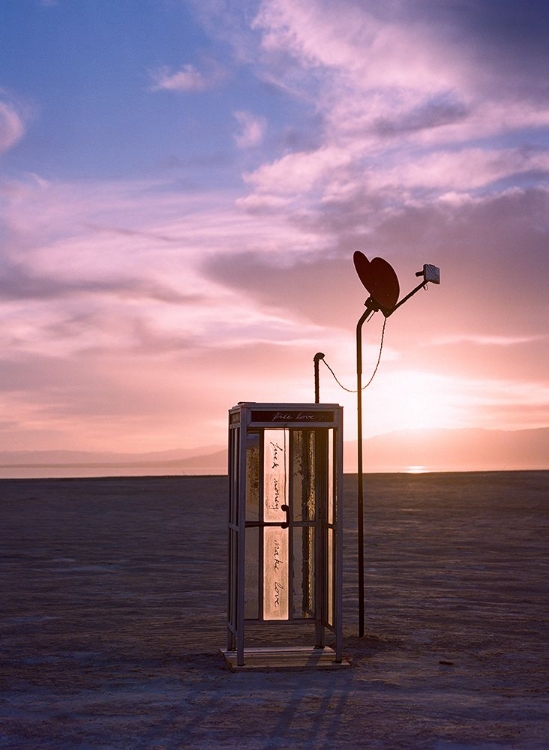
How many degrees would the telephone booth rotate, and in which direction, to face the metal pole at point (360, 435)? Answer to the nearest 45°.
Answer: approximately 135° to its left

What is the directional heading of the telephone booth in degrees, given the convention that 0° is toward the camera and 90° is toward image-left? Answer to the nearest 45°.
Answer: approximately 0°
